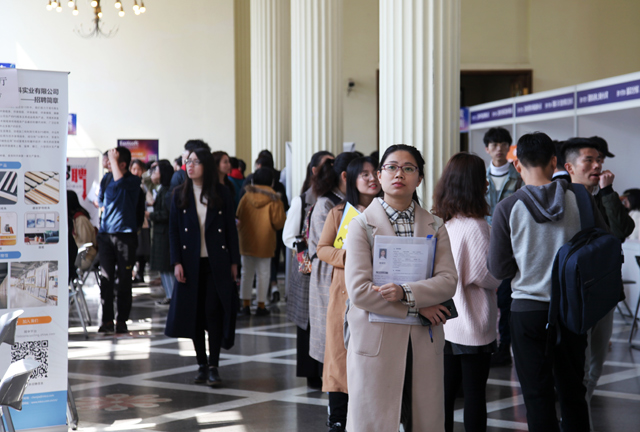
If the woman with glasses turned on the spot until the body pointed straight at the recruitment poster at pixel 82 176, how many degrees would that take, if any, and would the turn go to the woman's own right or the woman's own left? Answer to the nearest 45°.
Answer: approximately 135° to the woman's own right

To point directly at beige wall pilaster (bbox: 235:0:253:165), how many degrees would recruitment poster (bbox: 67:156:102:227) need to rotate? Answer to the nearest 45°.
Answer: approximately 135° to its left

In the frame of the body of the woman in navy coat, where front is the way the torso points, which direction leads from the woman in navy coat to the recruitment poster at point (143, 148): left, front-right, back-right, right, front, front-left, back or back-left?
back

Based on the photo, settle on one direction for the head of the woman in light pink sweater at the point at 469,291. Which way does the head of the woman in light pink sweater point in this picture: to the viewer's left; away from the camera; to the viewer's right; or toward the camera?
away from the camera

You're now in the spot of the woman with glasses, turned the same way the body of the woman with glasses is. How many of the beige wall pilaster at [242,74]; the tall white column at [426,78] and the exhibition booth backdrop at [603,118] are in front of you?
0

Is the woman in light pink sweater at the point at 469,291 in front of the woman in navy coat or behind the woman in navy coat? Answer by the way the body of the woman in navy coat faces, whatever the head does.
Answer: in front

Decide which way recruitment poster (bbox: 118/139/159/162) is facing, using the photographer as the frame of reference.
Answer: facing the viewer

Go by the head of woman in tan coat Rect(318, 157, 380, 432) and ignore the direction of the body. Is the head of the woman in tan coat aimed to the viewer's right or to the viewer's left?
to the viewer's right

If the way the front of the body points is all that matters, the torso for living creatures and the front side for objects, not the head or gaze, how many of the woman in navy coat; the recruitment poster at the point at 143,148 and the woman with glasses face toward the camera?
3

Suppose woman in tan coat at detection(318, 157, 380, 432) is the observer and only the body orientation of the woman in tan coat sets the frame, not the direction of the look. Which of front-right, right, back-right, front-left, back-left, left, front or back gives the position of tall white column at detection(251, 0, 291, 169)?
back-left

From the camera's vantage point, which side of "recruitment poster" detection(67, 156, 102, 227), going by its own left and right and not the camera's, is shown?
front

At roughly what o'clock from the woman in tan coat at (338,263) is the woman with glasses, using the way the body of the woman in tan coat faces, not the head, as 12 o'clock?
The woman with glasses is roughly at 1 o'clock from the woman in tan coat.

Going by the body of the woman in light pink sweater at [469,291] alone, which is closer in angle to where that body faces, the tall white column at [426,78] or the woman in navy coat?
the tall white column

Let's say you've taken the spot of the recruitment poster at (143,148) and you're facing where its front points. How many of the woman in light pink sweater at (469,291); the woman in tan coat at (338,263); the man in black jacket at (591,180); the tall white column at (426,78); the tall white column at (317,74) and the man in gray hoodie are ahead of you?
6

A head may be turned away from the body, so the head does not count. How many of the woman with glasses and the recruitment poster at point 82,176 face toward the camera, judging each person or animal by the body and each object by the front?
2

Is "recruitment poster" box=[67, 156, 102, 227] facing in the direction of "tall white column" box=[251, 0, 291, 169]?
no

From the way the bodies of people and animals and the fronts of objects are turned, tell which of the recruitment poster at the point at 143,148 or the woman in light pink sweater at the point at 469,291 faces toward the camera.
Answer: the recruitment poster

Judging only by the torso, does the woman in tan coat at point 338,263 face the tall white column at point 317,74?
no

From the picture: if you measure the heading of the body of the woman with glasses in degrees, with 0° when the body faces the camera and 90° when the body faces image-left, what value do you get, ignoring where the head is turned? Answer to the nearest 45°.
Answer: approximately 0°
